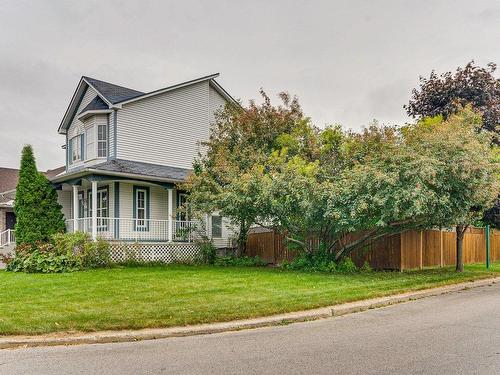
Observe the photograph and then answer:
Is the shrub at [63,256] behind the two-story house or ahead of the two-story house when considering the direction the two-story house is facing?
ahead

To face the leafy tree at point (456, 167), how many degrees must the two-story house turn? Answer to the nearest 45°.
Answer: approximately 90° to its left

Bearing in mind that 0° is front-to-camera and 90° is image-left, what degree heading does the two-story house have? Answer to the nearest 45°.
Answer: approximately 45°

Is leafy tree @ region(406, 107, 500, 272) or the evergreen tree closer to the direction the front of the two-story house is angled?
the evergreen tree

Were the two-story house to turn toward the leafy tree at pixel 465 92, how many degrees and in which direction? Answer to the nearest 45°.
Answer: approximately 135° to its left

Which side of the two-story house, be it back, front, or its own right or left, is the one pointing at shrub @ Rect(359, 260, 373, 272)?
left

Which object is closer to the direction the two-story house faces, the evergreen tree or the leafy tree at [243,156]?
the evergreen tree

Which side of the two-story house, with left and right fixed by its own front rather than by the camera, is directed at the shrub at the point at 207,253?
left

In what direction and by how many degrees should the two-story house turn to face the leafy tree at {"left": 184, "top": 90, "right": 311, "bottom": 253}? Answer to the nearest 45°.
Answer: approximately 90° to its left
